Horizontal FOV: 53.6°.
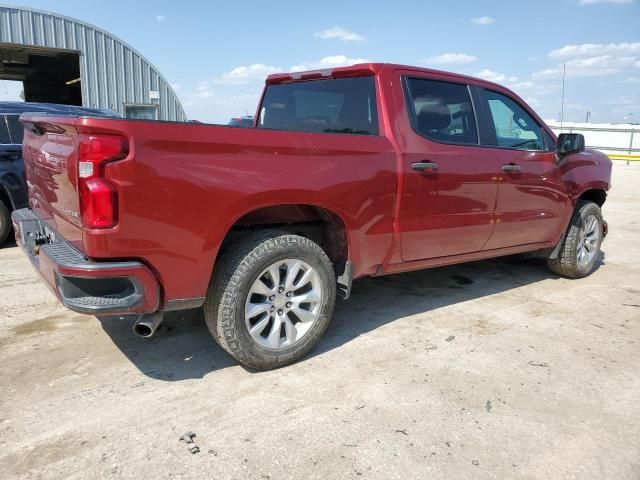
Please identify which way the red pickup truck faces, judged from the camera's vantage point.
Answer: facing away from the viewer and to the right of the viewer

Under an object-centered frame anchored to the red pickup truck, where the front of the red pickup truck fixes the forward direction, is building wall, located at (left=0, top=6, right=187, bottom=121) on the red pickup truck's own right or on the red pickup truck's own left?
on the red pickup truck's own left

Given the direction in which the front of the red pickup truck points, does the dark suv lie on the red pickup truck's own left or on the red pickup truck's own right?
on the red pickup truck's own left
